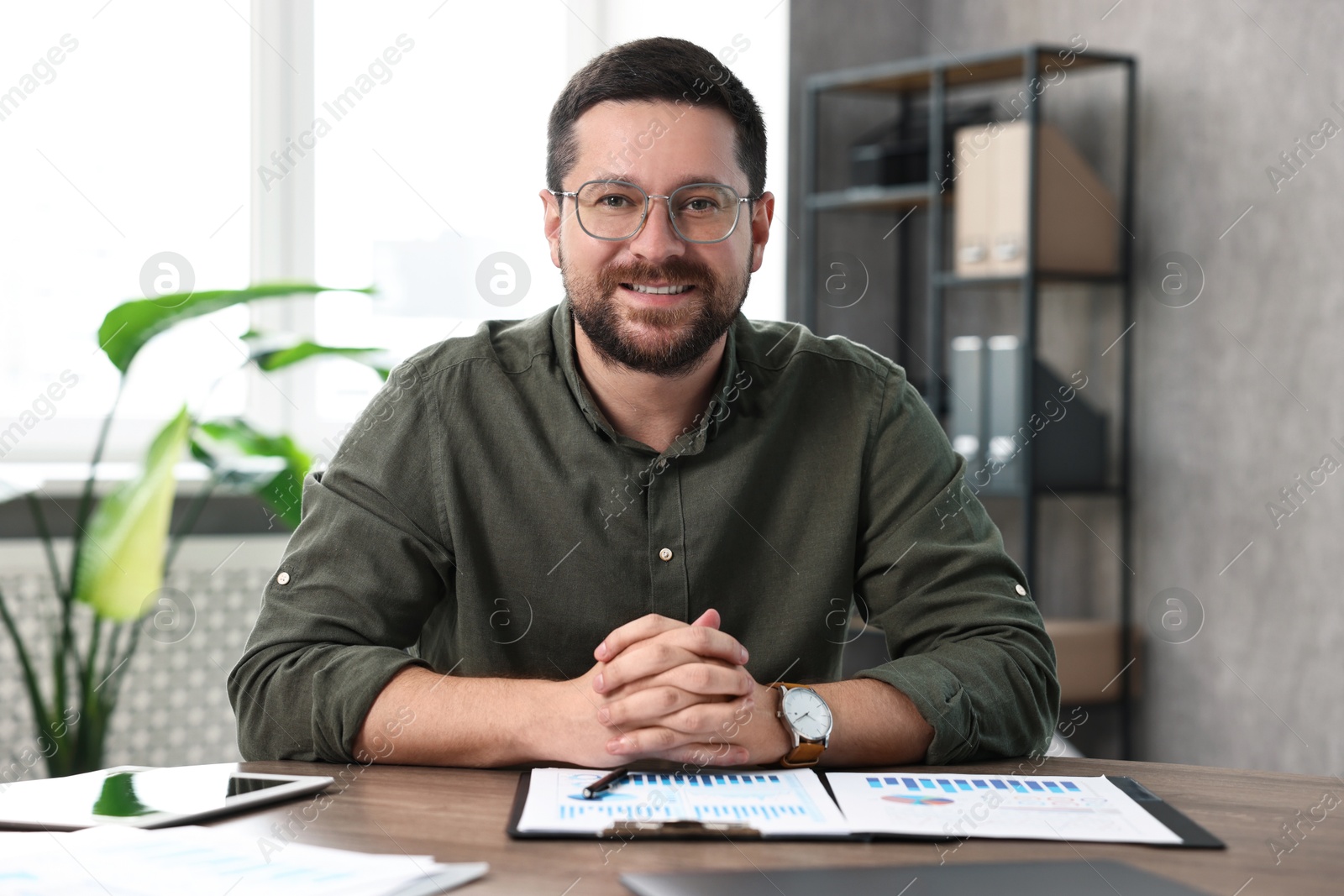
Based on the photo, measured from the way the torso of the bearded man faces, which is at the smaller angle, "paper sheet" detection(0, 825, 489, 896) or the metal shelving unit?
the paper sheet

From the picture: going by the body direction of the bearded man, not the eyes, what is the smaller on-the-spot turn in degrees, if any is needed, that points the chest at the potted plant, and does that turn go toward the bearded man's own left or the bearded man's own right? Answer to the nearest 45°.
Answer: approximately 135° to the bearded man's own right

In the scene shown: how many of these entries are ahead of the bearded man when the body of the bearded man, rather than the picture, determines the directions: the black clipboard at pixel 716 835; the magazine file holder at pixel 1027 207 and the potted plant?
1

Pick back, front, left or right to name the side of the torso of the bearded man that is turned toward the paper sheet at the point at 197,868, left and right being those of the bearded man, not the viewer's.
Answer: front

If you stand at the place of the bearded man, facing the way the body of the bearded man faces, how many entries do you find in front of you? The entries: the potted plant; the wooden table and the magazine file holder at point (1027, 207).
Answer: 1

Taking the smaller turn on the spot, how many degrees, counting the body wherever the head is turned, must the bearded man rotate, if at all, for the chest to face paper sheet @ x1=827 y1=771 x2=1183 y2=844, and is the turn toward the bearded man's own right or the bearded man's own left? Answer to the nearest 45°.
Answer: approximately 45° to the bearded man's own left

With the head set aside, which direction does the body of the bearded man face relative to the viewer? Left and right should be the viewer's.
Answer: facing the viewer

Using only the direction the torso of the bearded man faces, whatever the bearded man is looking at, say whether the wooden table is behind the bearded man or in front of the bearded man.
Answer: in front
